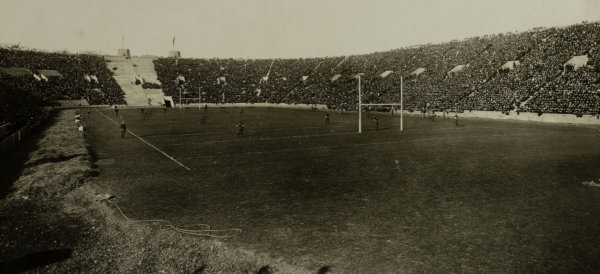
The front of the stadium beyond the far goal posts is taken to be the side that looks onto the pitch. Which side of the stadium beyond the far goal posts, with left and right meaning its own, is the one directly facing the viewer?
front
